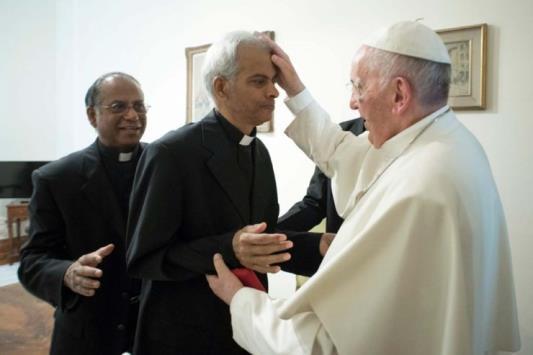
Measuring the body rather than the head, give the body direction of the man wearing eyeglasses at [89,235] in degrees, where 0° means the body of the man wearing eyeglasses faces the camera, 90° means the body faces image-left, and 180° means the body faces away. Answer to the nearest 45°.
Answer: approximately 315°

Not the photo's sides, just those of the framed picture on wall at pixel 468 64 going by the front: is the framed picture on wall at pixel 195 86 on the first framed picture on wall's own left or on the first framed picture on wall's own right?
on the first framed picture on wall's own right

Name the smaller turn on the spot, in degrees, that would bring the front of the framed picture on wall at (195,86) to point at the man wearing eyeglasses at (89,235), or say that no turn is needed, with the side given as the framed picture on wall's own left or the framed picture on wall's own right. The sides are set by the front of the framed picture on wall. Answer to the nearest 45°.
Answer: approximately 45° to the framed picture on wall's own left

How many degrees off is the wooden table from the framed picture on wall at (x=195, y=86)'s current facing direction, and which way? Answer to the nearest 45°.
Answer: approximately 90° to its right

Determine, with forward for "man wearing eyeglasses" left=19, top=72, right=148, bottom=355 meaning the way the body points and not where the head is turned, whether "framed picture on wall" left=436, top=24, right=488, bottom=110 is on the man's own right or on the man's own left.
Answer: on the man's own left

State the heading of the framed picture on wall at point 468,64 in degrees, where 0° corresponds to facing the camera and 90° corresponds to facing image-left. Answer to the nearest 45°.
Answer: approximately 45°
